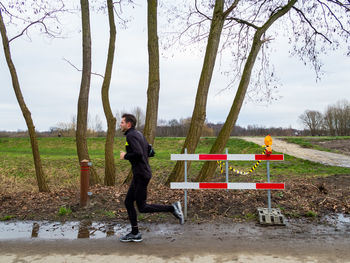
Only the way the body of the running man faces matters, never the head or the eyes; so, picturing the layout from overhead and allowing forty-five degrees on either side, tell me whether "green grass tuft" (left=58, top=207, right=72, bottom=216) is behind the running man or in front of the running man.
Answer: in front

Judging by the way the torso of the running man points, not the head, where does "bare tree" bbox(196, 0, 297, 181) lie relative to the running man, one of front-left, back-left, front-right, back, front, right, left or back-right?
back-right

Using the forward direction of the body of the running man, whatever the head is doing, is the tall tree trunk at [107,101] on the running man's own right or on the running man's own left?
on the running man's own right

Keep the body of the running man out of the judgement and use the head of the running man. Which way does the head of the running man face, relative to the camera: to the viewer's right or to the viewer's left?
to the viewer's left

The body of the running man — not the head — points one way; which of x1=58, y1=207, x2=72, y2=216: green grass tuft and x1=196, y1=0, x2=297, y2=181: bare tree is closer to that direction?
the green grass tuft

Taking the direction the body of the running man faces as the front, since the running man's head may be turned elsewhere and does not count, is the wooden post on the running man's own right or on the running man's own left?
on the running man's own right

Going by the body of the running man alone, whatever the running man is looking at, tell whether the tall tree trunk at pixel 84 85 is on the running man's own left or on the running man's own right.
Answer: on the running man's own right
